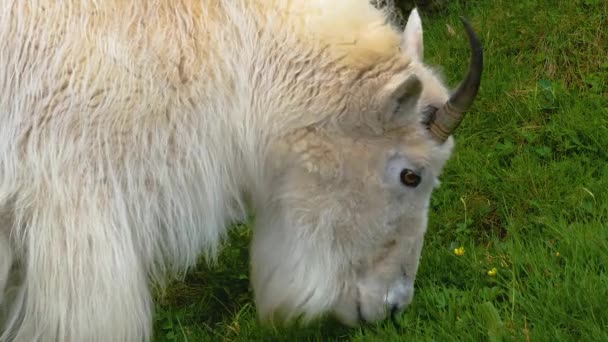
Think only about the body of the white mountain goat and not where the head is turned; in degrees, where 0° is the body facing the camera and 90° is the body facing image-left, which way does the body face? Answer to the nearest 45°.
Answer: approximately 270°
